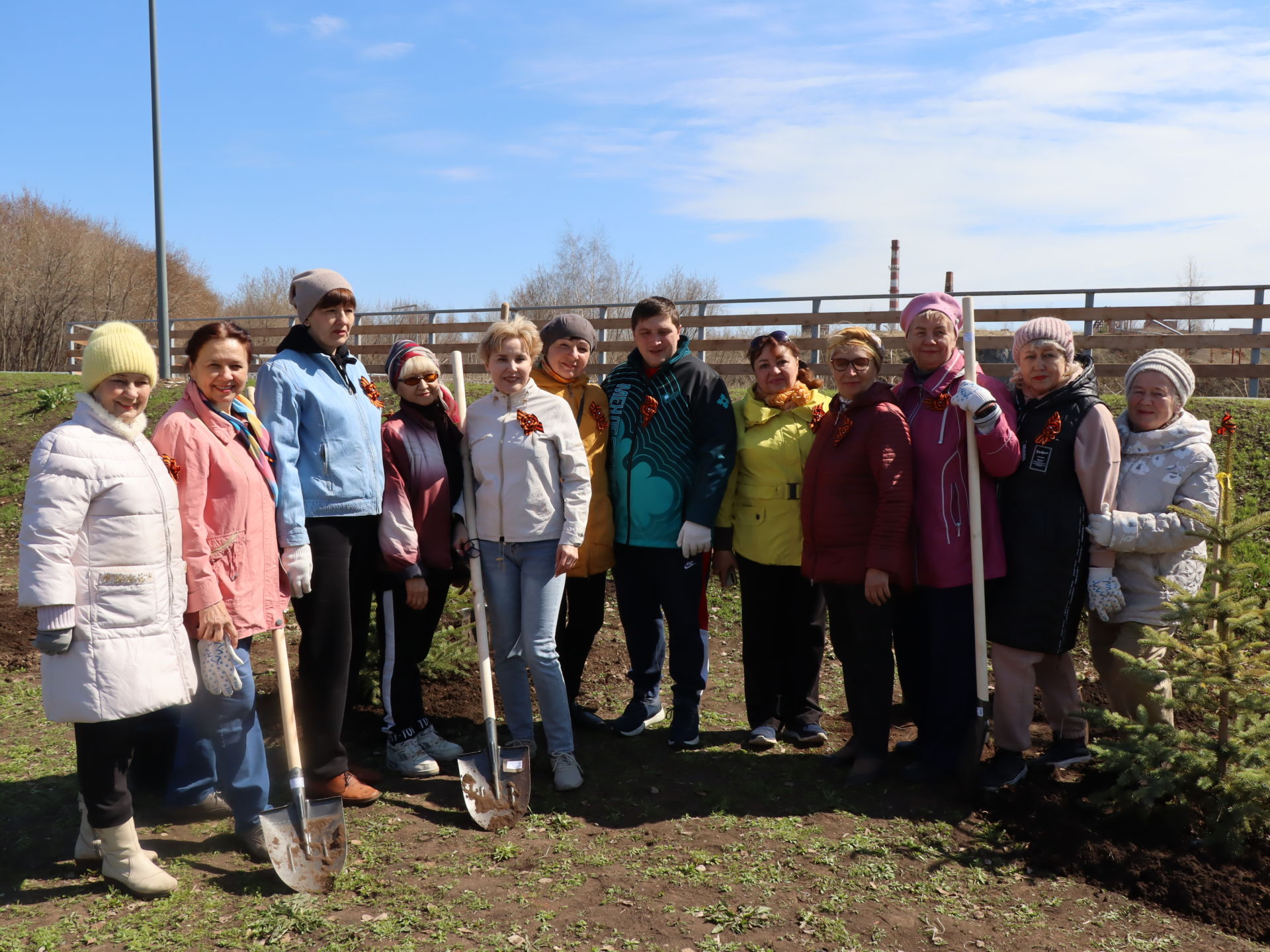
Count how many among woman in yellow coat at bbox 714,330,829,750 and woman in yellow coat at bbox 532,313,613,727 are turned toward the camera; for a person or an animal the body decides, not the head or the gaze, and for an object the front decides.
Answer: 2

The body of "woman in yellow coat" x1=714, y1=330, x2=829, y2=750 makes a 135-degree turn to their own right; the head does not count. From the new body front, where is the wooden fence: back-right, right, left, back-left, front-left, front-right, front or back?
front-right

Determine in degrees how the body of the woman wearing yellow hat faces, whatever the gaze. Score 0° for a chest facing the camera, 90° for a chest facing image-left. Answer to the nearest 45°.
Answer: approximately 315°

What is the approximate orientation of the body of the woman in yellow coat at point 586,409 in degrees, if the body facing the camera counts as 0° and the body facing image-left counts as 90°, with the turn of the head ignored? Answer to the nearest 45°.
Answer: approximately 0°
